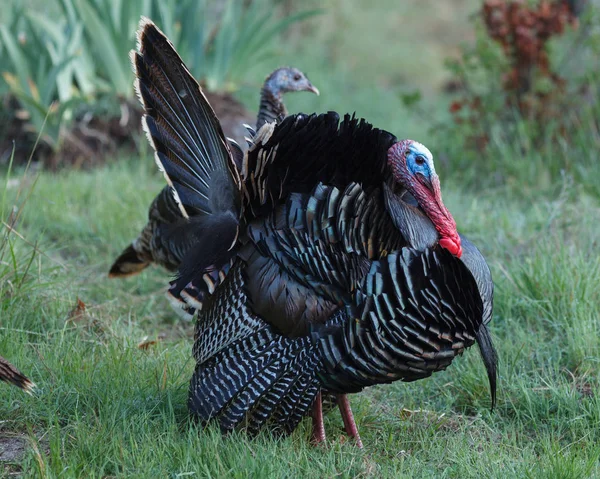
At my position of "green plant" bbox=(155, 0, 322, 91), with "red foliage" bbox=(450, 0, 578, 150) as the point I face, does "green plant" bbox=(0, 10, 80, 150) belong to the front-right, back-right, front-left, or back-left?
back-right

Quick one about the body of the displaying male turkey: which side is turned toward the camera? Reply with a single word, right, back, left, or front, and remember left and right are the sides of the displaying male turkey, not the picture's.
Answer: right

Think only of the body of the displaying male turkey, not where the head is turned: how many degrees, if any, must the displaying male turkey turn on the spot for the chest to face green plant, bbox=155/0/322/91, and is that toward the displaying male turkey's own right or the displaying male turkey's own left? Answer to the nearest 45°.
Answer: approximately 90° to the displaying male turkey's own left

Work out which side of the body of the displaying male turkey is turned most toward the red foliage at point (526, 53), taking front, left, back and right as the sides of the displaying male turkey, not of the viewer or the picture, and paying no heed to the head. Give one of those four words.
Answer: left

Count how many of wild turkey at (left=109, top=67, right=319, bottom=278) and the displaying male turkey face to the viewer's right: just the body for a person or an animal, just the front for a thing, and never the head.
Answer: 2

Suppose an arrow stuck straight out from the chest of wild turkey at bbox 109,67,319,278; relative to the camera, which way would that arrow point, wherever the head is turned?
to the viewer's right

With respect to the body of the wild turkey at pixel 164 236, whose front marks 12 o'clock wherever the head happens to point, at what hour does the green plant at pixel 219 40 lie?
The green plant is roughly at 9 o'clock from the wild turkey.

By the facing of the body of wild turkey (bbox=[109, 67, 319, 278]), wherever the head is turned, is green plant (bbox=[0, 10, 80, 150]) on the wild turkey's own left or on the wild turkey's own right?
on the wild turkey's own left

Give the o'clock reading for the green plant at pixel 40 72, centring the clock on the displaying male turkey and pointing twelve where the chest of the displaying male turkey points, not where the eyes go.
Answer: The green plant is roughly at 8 o'clock from the displaying male turkey.
